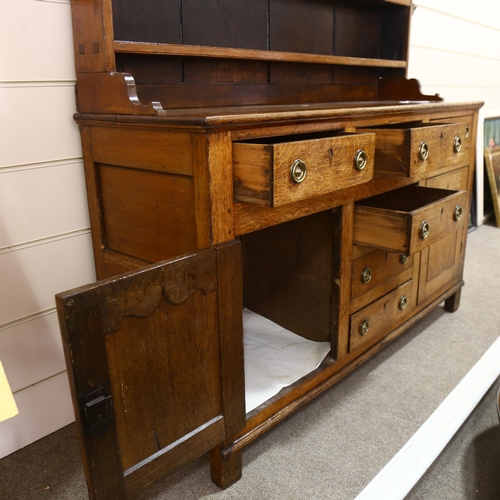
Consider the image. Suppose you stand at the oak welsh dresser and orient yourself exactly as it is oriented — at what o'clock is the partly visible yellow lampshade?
The partly visible yellow lampshade is roughly at 2 o'clock from the oak welsh dresser.

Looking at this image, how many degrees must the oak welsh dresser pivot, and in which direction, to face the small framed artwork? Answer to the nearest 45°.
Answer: approximately 90° to its left
